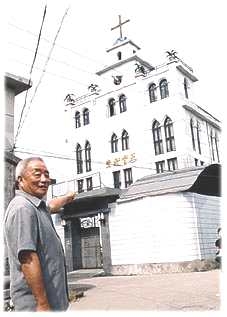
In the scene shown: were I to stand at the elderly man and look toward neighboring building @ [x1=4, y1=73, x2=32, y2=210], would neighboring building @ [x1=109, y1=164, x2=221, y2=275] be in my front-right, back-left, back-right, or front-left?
front-right

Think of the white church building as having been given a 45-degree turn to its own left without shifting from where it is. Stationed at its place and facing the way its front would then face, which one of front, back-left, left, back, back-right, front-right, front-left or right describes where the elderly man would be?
front

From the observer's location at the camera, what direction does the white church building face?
facing the viewer and to the left of the viewer

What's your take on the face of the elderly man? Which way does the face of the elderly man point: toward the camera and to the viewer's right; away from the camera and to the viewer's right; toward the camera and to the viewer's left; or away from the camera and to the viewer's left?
toward the camera and to the viewer's right

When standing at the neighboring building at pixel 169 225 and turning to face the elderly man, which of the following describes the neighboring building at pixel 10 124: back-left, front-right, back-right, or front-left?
front-right

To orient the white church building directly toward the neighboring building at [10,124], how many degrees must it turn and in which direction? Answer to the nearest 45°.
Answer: approximately 45° to its left

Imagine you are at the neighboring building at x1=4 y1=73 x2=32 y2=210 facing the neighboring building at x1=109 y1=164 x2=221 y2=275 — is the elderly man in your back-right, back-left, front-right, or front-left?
back-right
